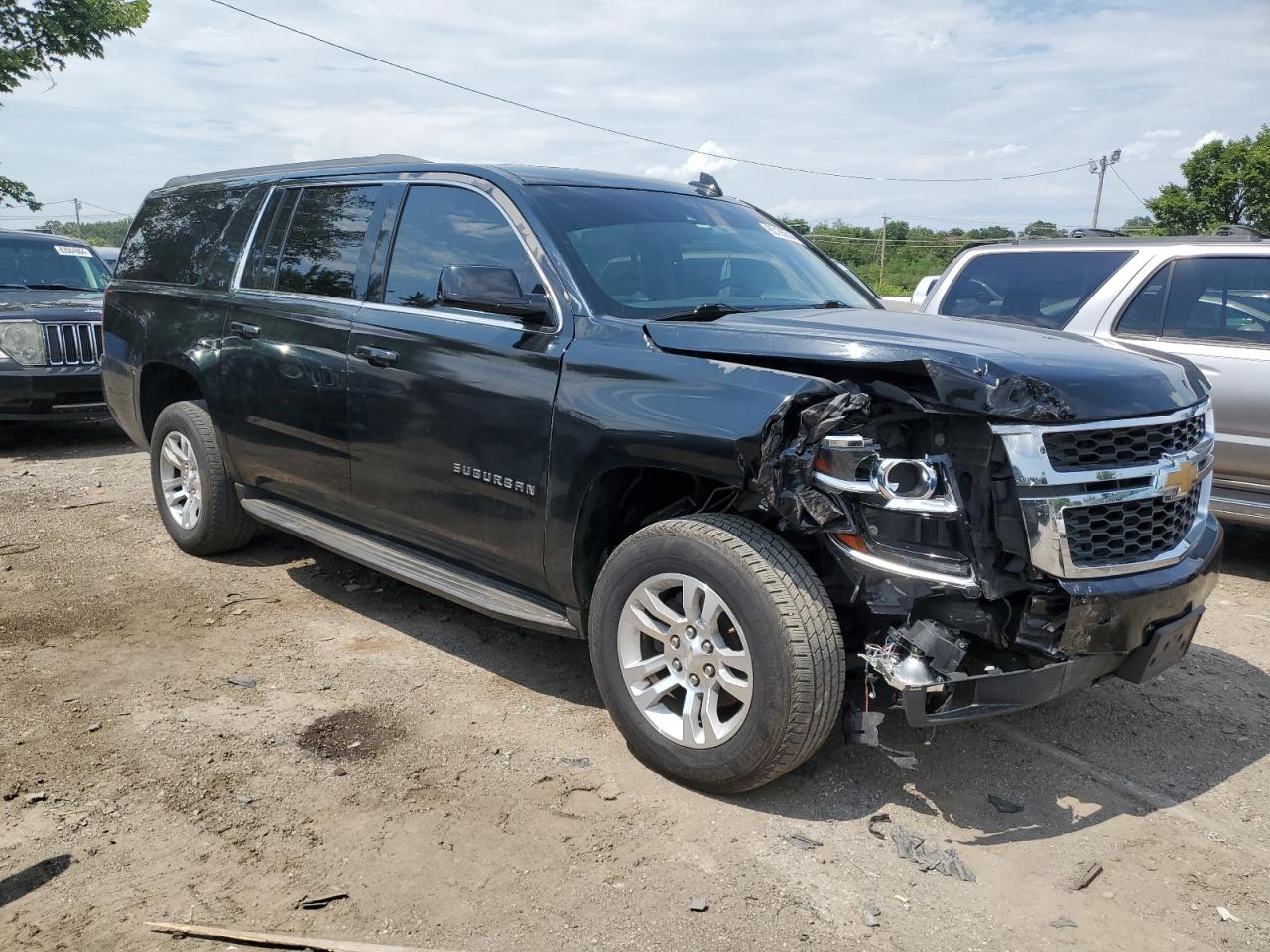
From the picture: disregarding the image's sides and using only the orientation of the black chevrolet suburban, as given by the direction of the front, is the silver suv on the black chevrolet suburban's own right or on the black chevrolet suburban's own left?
on the black chevrolet suburban's own left

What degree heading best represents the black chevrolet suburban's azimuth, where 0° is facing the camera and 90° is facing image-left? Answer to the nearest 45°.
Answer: approximately 315°

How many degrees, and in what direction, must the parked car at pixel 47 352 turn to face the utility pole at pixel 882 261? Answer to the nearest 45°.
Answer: approximately 90° to its left

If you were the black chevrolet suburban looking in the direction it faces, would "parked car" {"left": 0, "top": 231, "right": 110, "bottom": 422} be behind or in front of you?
behind

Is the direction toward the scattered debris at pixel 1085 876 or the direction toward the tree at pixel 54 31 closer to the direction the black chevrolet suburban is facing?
the scattered debris

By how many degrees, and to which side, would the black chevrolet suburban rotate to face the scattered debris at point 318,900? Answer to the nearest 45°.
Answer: approximately 90° to its right

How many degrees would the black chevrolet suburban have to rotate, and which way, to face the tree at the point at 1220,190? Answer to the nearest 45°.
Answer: approximately 90° to its left

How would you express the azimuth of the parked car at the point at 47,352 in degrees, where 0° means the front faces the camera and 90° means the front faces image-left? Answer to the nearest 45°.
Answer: approximately 315°
